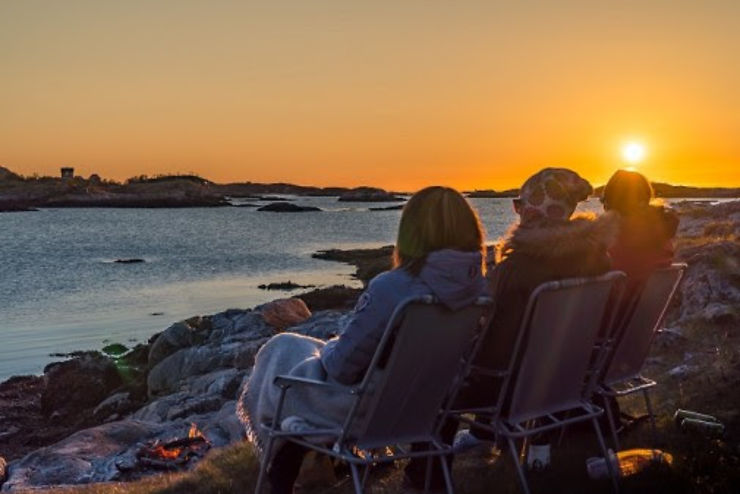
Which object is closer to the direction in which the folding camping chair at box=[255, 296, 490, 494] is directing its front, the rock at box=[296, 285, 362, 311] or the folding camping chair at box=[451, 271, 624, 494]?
the rock

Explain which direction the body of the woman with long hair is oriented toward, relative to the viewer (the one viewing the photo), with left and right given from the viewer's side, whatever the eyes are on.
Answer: facing away from the viewer and to the left of the viewer

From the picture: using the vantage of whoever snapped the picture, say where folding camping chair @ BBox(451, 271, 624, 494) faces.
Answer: facing away from the viewer and to the left of the viewer

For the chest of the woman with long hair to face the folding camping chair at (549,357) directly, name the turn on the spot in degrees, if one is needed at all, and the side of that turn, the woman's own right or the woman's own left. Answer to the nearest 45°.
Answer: approximately 90° to the woman's own right

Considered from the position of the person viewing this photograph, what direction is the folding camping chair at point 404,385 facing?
facing away from the viewer and to the left of the viewer

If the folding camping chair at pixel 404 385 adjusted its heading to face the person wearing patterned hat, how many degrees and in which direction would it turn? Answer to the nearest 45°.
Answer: approximately 90° to its right

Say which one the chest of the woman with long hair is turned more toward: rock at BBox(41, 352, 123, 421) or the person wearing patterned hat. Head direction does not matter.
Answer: the rock
